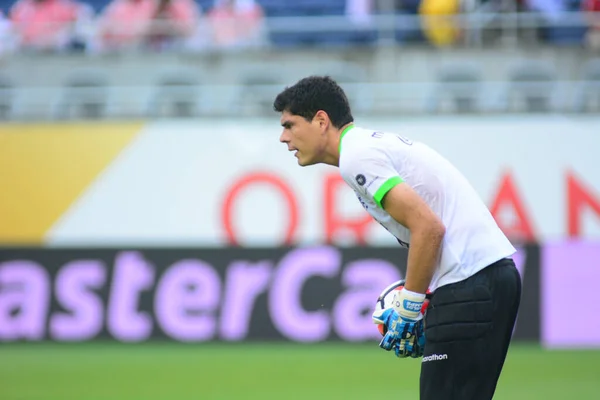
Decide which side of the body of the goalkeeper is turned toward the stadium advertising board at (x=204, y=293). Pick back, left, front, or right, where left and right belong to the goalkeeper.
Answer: right

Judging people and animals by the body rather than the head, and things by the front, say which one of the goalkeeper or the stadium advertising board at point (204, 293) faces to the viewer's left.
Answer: the goalkeeper

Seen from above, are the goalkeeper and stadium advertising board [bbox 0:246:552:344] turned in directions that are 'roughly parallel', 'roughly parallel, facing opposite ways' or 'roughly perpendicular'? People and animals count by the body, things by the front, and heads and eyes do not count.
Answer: roughly perpendicular

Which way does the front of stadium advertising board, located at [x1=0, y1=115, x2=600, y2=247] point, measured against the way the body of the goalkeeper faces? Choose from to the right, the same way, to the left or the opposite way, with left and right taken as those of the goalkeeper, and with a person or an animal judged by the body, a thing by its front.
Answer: to the left

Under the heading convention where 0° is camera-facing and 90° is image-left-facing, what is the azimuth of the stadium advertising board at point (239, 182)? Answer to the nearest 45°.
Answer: approximately 0°

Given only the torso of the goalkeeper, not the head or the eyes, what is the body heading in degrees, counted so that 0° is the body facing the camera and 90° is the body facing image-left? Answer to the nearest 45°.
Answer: approximately 90°

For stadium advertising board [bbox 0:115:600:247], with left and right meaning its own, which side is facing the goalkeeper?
front

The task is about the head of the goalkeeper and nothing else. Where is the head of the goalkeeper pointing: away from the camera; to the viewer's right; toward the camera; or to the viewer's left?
to the viewer's left

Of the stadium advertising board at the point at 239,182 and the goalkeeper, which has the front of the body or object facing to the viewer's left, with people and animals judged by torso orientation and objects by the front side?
the goalkeeper

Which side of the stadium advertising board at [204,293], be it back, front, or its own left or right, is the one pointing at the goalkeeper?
front

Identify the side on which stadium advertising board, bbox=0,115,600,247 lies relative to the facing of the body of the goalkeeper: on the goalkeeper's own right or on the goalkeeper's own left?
on the goalkeeper's own right
